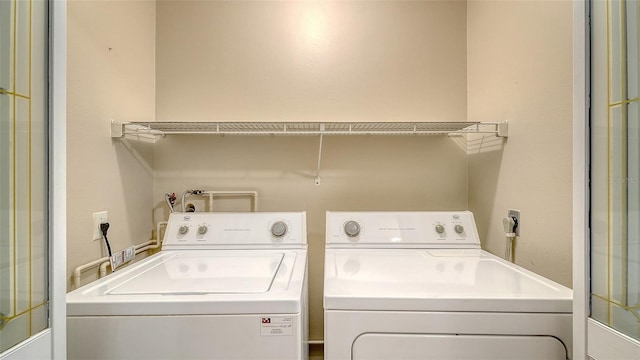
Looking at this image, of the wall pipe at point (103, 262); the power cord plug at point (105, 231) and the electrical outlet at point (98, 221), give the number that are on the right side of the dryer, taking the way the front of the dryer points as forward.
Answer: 3

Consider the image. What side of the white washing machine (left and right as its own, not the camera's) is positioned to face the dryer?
left

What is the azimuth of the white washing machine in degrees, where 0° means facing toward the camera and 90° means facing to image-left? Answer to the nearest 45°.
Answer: approximately 0°

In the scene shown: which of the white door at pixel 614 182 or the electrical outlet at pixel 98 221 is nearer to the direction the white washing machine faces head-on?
the white door

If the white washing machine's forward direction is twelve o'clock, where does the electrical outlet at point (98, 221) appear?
The electrical outlet is roughly at 3 o'clock from the white washing machine.

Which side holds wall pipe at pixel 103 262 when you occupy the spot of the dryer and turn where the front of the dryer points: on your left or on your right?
on your right
